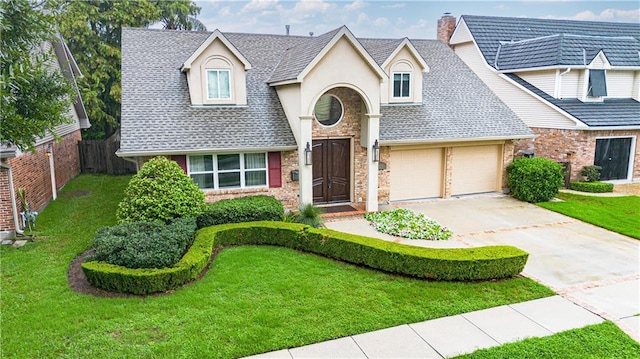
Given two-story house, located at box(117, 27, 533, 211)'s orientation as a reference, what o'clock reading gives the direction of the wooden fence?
The wooden fence is roughly at 4 o'clock from the two-story house.

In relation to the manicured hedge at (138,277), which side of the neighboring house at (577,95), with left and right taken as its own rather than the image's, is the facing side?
right

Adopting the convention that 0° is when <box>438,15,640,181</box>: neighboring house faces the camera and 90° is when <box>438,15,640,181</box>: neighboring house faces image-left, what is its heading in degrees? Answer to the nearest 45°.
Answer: approximately 315°

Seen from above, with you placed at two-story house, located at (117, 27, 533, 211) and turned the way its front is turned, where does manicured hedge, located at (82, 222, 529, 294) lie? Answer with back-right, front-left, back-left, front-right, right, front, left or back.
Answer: front

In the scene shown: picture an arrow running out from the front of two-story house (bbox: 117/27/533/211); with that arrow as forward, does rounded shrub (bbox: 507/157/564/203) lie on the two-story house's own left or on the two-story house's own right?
on the two-story house's own left

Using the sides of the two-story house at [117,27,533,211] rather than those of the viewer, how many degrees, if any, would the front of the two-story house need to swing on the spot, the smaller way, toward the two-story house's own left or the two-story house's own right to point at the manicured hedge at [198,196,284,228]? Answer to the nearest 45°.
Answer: approximately 45° to the two-story house's own right

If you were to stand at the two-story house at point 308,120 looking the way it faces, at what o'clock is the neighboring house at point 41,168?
The neighboring house is roughly at 3 o'clock from the two-story house.

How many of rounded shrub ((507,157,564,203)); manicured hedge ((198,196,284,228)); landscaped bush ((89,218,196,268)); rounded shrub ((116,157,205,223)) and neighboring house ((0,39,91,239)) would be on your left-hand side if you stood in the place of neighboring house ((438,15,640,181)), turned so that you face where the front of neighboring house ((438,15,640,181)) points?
0

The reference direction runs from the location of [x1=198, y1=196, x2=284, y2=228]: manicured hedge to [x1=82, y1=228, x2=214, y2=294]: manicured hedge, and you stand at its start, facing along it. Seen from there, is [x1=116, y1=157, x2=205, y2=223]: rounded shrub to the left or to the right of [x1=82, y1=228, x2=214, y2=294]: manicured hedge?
right

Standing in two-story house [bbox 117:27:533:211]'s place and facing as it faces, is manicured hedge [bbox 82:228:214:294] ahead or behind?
ahead

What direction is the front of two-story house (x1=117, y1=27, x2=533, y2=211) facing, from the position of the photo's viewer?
facing the viewer

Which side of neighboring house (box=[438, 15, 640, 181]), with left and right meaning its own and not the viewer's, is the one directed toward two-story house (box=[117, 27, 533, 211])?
right

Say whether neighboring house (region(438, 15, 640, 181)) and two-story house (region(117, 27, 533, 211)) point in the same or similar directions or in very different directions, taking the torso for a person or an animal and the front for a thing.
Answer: same or similar directions

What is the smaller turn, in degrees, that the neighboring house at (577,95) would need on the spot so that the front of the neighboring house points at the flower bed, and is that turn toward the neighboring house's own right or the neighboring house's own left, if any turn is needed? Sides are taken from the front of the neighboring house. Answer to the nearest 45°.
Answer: approximately 90° to the neighboring house's own right

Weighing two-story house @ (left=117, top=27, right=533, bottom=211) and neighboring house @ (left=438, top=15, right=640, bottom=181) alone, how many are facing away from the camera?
0

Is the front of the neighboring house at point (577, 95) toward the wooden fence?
no
